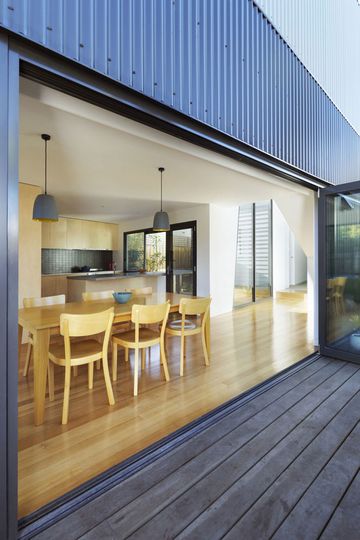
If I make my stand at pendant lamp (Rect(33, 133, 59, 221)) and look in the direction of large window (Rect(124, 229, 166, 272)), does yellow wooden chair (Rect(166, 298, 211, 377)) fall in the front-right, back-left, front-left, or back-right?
front-right

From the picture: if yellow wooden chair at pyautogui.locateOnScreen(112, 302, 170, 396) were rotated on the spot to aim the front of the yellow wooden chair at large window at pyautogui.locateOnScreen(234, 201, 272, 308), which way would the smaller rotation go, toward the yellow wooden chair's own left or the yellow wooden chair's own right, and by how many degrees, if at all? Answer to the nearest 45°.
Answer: approximately 90° to the yellow wooden chair's own right

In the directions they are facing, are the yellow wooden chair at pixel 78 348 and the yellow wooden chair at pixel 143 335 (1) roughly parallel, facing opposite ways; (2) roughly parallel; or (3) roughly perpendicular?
roughly parallel

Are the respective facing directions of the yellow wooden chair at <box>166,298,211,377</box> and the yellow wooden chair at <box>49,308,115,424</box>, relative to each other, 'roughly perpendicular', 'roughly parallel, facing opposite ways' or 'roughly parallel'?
roughly parallel

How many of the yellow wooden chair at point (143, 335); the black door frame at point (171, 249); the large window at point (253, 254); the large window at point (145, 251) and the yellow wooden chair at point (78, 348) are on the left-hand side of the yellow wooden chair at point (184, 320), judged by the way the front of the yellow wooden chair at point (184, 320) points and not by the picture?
2

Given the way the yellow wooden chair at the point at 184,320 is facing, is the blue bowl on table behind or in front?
in front

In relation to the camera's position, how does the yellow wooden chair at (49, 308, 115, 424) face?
facing away from the viewer and to the left of the viewer

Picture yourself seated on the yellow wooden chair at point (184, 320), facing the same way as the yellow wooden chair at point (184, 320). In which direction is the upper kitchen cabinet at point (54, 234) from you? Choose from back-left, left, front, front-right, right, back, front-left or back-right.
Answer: front

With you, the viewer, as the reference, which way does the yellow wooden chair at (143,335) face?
facing away from the viewer and to the left of the viewer

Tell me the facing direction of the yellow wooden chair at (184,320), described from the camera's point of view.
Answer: facing away from the viewer and to the left of the viewer

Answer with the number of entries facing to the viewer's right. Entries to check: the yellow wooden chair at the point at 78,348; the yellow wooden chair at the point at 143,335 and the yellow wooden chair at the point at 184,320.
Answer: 0

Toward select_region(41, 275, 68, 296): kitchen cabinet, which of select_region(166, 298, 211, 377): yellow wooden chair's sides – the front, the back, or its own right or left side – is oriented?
front

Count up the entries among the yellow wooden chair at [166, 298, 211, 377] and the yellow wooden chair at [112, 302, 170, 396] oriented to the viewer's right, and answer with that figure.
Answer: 0

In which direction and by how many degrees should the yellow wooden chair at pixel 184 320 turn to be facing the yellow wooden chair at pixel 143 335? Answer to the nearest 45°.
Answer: approximately 90° to its left

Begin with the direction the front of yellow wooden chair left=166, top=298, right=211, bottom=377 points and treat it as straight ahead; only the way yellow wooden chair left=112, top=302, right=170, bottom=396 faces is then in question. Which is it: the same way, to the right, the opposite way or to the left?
the same way

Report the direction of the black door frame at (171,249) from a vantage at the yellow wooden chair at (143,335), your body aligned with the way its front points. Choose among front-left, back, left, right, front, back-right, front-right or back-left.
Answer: front-right

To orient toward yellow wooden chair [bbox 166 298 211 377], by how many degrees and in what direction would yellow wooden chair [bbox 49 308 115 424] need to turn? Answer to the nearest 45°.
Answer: approximately 90° to its right

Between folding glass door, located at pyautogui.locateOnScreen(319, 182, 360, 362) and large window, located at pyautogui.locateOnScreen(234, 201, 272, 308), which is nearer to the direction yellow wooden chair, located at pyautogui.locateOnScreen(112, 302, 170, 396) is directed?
the large window
